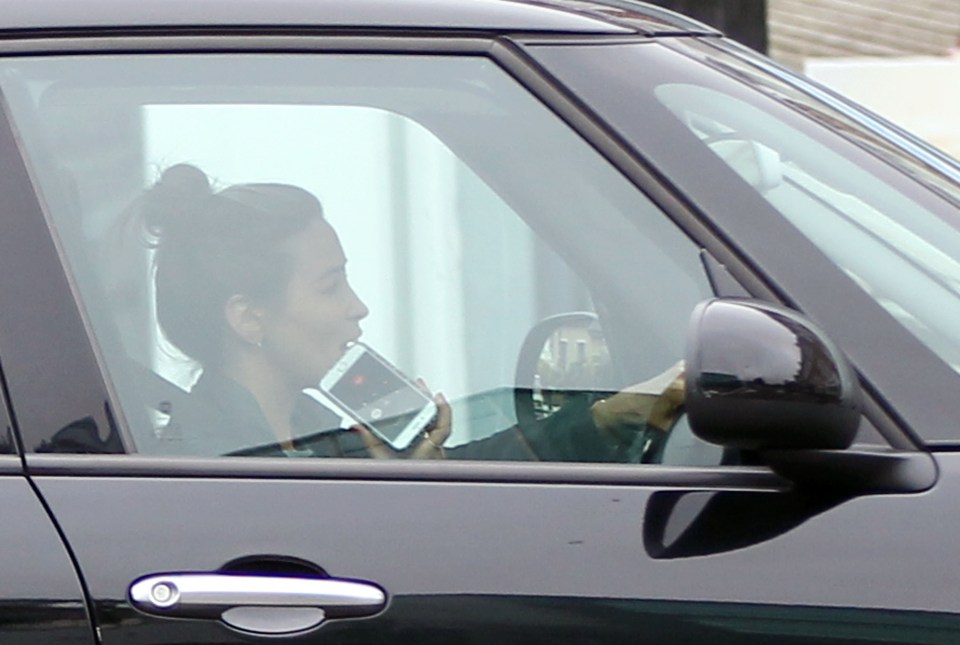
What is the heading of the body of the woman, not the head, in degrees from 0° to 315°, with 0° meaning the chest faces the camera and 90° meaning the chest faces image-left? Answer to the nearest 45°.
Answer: approximately 270°

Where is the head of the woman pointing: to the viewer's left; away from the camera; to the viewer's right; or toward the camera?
to the viewer's right

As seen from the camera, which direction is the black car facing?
to the viewer's right
